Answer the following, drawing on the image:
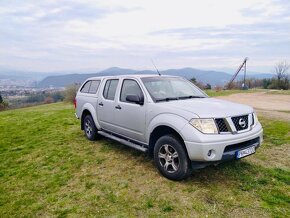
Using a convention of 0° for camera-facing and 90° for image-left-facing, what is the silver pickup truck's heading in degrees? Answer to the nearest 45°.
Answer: approximately 315°

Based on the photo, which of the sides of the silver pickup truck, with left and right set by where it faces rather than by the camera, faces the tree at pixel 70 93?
back
